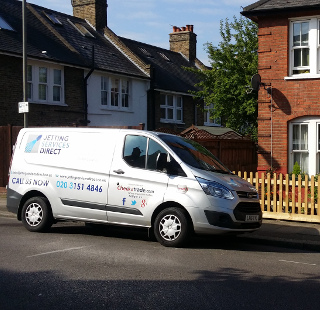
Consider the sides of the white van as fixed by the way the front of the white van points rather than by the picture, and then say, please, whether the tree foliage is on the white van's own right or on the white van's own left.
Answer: on the white van's own left

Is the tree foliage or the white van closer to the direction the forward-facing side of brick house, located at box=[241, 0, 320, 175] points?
the white van

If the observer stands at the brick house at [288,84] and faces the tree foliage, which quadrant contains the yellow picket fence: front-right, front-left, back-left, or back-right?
back-left

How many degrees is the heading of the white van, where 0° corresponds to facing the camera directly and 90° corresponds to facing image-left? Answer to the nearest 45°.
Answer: approximately 315°

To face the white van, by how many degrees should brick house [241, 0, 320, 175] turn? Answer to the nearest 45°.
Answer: approximately 45° to its right

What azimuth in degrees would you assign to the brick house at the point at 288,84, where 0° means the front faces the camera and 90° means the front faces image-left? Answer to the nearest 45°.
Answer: approximately 0°

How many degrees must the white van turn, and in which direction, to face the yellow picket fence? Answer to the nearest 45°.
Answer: approximately 90° to its left

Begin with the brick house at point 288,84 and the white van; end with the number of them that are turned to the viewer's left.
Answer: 0

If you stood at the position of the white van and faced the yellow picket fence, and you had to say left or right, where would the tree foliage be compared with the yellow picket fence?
left
